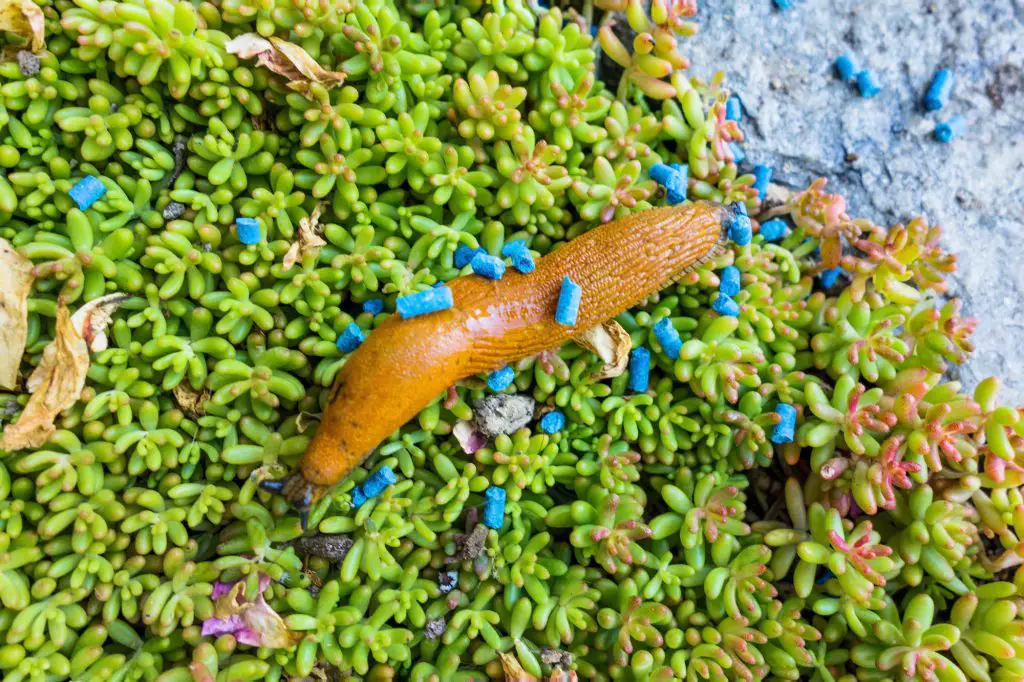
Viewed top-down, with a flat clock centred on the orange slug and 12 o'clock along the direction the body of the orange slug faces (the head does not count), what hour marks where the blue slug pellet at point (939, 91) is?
The blue slug pellet is roughly at 6 o'clock from the orange slug.

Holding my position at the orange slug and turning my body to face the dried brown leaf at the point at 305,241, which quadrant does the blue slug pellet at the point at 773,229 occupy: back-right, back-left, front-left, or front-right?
back-right

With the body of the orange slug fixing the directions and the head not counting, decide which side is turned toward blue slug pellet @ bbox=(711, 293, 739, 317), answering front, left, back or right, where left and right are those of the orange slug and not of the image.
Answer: back

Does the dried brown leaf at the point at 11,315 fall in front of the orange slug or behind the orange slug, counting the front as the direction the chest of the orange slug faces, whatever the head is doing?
in front

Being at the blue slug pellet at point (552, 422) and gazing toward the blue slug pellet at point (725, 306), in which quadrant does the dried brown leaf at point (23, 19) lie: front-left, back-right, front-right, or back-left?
back-left

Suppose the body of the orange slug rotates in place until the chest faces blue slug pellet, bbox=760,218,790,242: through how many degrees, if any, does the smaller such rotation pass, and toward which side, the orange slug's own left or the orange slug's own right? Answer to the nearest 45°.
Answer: approximately 180°

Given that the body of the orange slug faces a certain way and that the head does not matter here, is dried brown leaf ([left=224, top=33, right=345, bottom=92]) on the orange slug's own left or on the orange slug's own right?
on the orange slug's own right

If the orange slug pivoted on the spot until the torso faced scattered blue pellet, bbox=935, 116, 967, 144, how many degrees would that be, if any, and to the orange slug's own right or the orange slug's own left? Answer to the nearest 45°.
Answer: approximately 180°

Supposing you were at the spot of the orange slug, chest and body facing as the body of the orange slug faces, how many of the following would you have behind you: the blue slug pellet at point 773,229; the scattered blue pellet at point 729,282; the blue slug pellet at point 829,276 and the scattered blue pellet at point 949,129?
4

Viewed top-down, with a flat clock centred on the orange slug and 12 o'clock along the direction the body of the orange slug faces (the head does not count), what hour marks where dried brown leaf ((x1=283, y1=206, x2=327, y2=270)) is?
The dried brown leaf is roughly at 2 o'clock from the orange slug.

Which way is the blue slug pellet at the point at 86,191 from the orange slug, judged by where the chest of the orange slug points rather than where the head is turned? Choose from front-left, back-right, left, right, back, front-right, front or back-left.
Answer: front-right

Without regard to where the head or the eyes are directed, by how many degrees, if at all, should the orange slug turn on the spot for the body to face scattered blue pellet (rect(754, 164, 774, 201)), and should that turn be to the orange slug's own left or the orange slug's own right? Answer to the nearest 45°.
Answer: approximately 180°

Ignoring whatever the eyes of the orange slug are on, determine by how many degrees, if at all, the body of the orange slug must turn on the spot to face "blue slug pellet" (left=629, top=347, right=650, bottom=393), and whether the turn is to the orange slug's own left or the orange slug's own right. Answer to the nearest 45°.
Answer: approximately 180°

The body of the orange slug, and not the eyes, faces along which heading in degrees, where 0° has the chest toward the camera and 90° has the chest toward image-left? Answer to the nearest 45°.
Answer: approximately 45°

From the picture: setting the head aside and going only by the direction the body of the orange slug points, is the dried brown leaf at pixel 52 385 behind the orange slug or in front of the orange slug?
in front

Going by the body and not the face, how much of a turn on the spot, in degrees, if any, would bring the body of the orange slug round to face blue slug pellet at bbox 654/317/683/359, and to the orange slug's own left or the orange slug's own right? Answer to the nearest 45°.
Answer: approximately 180°

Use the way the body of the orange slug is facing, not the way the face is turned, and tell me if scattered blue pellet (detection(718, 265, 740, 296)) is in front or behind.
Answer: behind
